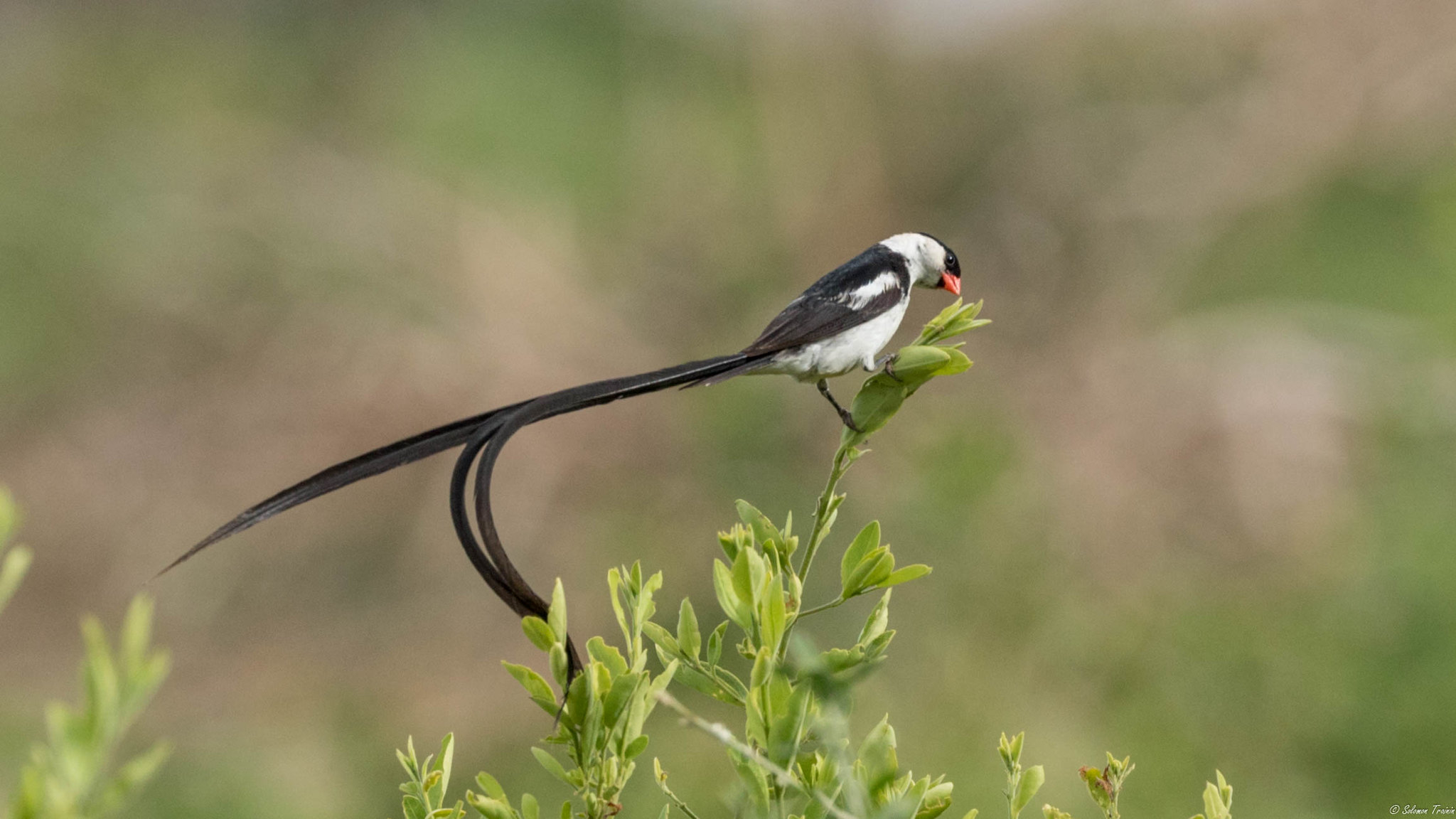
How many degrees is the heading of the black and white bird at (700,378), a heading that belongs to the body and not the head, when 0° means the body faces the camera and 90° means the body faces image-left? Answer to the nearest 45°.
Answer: approximately 270°

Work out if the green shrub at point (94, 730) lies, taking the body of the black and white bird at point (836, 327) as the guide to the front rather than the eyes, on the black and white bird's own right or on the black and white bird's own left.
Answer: on the black and white bird's own right

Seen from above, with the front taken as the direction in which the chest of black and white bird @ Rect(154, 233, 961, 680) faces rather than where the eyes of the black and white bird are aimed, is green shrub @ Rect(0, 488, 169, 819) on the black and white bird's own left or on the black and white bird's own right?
on the black and white bird's own right
